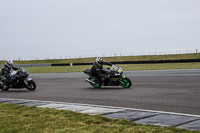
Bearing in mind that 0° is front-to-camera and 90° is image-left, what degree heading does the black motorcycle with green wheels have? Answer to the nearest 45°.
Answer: approximately 270°

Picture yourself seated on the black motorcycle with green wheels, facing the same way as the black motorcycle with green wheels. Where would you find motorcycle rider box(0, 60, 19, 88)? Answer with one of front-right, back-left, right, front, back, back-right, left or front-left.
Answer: back

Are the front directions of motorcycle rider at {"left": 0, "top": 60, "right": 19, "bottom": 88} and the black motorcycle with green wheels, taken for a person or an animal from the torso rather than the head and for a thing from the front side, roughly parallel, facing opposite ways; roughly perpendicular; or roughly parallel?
roughly parallel

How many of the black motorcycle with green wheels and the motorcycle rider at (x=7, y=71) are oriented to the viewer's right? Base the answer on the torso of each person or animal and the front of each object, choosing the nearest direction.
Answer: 2

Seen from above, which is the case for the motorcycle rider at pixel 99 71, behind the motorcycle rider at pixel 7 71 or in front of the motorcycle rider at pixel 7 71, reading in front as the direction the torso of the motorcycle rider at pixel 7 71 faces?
in front

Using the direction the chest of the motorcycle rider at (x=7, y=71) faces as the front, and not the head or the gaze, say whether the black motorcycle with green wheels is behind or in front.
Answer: in front

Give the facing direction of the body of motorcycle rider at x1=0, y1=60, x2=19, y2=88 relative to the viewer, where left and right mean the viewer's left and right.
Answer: facing to the right of the viewer
